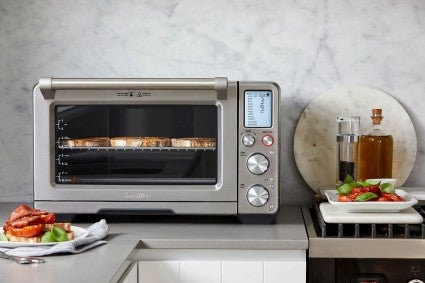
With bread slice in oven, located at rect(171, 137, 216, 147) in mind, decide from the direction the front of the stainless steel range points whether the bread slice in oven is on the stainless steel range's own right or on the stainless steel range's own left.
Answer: on the stainless steel range's own right

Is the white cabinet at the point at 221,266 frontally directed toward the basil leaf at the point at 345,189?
no

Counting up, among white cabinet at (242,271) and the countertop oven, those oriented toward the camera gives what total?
2

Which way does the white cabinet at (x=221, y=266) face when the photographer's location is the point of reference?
facing the viewer

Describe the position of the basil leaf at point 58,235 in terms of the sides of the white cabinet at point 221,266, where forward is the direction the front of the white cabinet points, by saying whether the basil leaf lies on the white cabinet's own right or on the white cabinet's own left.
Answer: on the white cabinet's own right

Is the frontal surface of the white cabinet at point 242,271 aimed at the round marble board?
no

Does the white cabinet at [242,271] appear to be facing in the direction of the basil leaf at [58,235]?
no

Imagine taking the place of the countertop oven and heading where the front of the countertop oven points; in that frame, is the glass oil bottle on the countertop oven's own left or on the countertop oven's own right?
on the countertop oven's own left

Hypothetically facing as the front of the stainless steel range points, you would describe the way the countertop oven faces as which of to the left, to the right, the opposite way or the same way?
the same way

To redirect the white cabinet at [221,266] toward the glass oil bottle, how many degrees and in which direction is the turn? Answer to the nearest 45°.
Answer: approximately 135° to its left

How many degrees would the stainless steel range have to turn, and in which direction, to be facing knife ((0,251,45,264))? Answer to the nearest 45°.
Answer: approximately 45° to its right

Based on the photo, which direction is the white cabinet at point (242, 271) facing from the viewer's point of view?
toward the camera

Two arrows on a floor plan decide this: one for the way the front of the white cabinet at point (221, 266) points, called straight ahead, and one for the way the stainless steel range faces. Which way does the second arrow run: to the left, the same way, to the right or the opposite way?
the same way

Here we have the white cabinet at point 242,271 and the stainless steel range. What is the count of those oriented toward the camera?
2

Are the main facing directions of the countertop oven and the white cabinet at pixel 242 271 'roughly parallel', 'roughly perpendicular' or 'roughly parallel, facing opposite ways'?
roughly parallel

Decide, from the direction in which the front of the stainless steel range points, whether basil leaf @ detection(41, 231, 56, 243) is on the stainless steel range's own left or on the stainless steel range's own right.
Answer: on the stainless steel range's own right
